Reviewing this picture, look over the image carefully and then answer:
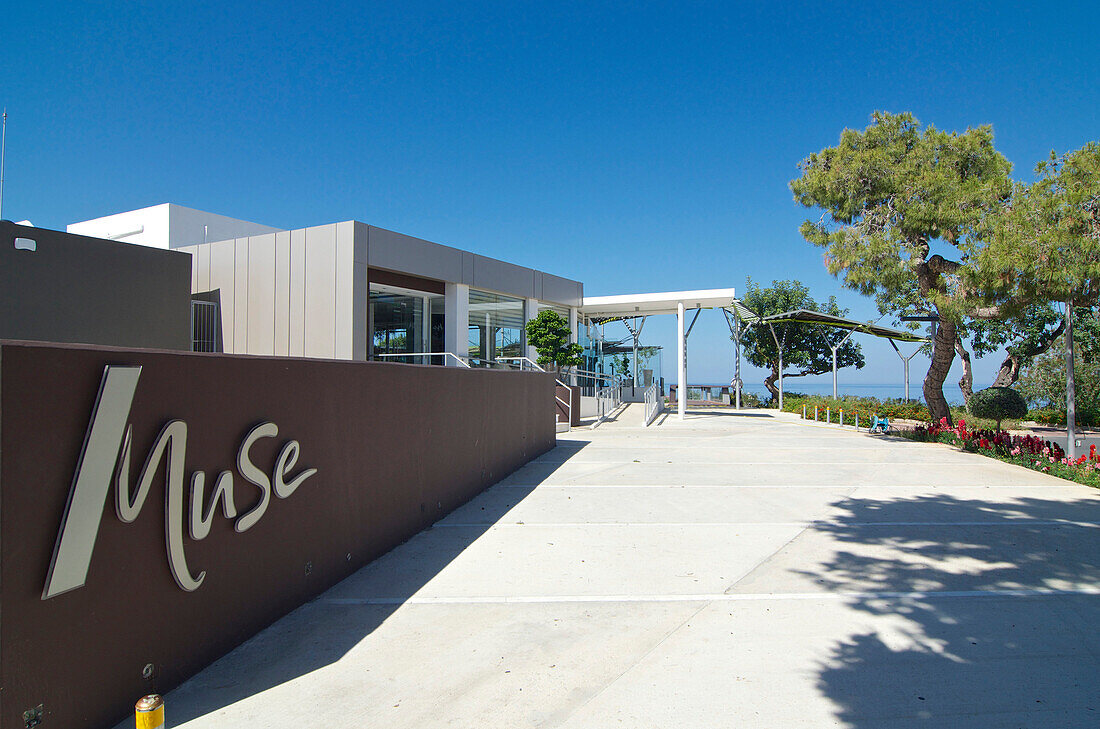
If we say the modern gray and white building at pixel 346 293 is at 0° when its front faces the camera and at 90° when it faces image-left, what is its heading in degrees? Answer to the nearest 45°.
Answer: approximately 315°

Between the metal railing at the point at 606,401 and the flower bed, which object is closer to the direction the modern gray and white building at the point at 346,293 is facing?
the flower bed

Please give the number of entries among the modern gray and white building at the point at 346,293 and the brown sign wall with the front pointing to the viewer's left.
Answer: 0

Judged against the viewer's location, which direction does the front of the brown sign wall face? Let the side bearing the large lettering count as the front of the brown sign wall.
facing the viewer and to the right of the viewer

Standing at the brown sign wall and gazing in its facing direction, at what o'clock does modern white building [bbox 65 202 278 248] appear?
The modern white building is roughly at 7 o'clock from the brown sign wall.

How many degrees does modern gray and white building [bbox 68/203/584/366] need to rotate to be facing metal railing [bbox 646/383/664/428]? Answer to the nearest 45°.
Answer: approximately 45° to its left

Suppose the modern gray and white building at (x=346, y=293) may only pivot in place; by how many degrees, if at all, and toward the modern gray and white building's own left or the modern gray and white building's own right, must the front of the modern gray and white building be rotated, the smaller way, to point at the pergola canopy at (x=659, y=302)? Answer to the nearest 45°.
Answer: approximately 45° to the modern gray and white building's own left

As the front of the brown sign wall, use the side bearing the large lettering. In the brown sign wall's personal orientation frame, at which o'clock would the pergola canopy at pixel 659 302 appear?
The pergola canopy is roughly at 9 o'clock from the brown sign wall.

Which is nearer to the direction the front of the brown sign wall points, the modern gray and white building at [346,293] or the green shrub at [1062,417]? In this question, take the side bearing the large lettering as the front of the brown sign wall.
the green shrub

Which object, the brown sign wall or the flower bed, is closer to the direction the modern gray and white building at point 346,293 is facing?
the flower bed
